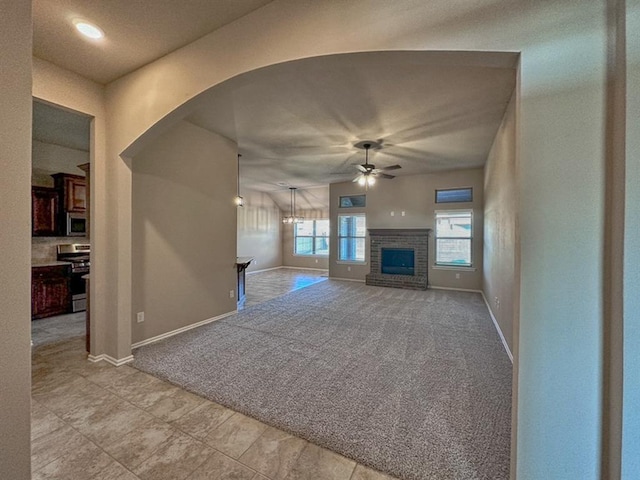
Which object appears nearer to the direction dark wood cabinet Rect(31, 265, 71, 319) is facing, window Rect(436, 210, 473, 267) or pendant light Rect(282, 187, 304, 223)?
the window

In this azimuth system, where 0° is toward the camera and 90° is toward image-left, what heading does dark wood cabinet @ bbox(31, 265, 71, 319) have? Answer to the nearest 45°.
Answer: approximately 315°

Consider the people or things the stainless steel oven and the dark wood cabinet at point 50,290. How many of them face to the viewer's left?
0

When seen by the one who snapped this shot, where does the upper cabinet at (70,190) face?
facing the viewer and to the right of the viewer

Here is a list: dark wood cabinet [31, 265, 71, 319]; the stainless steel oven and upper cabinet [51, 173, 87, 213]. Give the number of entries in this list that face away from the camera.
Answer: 0

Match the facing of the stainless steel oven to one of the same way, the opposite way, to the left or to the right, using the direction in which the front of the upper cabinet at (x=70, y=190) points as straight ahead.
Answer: the same way

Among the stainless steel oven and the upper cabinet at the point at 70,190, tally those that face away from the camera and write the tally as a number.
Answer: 0

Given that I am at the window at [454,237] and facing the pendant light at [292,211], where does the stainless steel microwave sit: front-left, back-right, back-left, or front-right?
front-left

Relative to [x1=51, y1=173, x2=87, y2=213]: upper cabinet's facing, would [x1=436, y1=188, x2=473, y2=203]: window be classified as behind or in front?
in front

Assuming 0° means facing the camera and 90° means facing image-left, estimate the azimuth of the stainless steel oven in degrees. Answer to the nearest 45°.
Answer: approximately 315°

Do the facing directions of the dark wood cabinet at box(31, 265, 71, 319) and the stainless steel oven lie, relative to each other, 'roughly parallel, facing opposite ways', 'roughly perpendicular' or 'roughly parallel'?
roughly parallel
